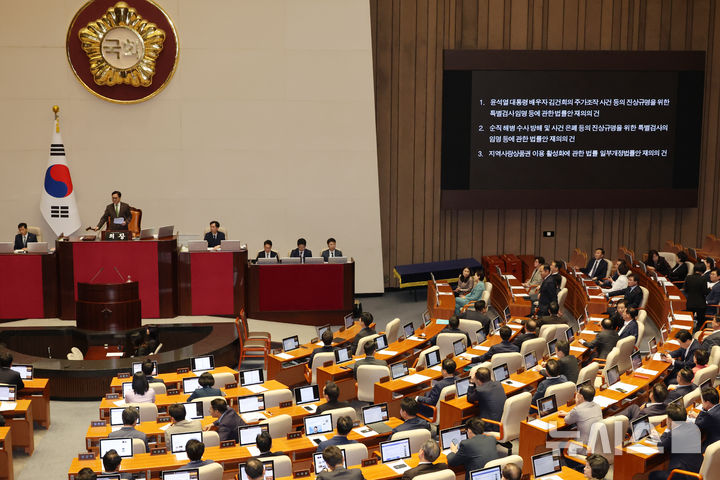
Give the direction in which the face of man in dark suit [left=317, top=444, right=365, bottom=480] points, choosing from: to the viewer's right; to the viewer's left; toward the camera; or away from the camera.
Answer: away from the camera

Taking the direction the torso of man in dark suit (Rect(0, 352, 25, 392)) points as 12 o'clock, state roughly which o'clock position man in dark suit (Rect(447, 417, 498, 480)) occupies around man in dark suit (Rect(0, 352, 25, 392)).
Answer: man in dark suit (Rect(447, 417, 498, 480)) is roughly at 3 o'clock from man in dark suit (Rect(0, 352, 25, 392)).

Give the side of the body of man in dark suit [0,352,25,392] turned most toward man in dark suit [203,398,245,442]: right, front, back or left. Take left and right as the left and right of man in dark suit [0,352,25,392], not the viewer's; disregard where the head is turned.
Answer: right

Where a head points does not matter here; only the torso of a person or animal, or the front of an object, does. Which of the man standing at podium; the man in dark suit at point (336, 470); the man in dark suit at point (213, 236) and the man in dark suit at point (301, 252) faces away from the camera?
the man in dark suit at point (336, 470)

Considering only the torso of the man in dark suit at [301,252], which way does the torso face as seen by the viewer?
toward the camera

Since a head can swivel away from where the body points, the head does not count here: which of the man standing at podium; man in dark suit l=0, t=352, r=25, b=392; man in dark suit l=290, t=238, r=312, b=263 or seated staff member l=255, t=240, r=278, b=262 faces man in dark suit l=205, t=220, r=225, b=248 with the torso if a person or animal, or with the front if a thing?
man in dark suit l=0, t=352, r=25, b=392

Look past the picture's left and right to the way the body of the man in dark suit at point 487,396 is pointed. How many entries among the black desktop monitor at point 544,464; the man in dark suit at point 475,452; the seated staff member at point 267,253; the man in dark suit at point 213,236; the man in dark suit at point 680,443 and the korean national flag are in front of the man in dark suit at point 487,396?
3

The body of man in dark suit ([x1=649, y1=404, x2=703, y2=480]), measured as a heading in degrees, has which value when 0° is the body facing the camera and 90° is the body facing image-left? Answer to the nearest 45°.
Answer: approximately 135°

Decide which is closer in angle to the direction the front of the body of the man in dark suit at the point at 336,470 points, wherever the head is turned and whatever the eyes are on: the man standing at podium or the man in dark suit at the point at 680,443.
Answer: the man standing at podium

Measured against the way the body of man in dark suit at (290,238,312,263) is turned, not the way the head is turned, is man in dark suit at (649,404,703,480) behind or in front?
in front

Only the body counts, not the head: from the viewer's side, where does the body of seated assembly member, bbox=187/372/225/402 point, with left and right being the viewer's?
facing away from the viewer

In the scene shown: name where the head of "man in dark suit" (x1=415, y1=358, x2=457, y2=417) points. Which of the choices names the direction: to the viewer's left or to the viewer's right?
to the viewer's left

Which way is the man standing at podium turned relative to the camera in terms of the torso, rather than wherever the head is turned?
toward the camera

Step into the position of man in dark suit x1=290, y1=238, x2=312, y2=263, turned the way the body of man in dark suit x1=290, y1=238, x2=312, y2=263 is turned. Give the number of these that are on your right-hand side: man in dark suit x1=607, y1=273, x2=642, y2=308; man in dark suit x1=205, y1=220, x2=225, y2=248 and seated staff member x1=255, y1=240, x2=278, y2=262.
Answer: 2

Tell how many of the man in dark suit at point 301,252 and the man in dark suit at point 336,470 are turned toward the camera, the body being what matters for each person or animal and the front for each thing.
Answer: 1

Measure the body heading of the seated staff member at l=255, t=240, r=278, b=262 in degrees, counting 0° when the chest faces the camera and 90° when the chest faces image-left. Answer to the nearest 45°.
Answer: approximately 0°

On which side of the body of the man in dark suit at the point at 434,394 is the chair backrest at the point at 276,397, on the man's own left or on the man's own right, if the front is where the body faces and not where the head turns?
on the man's own left

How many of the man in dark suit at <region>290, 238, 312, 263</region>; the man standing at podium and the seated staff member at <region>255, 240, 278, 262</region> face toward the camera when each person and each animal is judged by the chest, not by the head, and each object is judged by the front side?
3

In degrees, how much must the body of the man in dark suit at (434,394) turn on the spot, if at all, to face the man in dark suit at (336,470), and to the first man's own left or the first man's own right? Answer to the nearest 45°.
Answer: approximately 135° to the first man's own left

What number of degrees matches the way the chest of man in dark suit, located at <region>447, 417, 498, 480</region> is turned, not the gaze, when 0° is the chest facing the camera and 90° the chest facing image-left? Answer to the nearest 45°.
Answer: approximately 135°

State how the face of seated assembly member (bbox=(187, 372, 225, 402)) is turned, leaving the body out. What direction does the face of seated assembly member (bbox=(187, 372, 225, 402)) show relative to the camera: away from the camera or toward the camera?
away from the camera

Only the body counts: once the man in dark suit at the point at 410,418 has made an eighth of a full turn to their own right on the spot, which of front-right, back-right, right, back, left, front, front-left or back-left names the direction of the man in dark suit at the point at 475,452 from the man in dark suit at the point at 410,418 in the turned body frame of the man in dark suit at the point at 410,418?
back-right

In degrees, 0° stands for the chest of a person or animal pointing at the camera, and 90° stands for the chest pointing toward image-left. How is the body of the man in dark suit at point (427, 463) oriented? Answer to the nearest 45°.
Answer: approximately 135°
